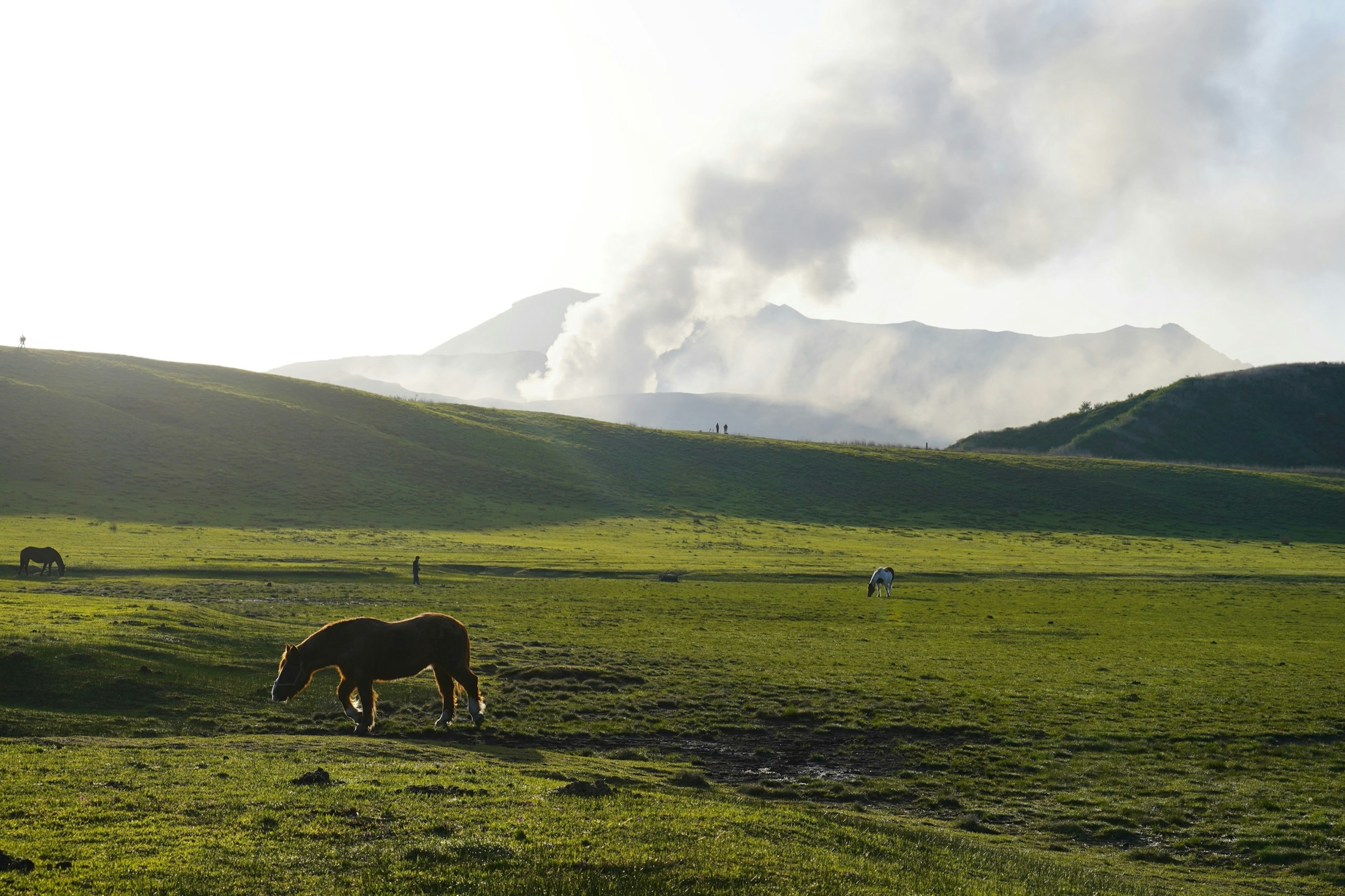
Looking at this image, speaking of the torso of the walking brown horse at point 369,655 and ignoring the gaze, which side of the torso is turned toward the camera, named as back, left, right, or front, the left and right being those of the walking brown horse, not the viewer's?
left

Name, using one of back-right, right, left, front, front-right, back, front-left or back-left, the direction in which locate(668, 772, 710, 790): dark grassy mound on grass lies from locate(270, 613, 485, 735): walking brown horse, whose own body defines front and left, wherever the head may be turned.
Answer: back-left

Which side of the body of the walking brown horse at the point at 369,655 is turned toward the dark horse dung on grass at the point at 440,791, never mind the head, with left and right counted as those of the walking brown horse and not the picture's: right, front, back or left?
left

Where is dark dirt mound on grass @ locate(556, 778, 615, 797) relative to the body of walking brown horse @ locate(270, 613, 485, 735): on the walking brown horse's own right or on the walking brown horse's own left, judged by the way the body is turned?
on the walking brown horse's own left

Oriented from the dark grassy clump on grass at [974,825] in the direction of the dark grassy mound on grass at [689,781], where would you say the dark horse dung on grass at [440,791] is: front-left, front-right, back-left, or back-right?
front-left
